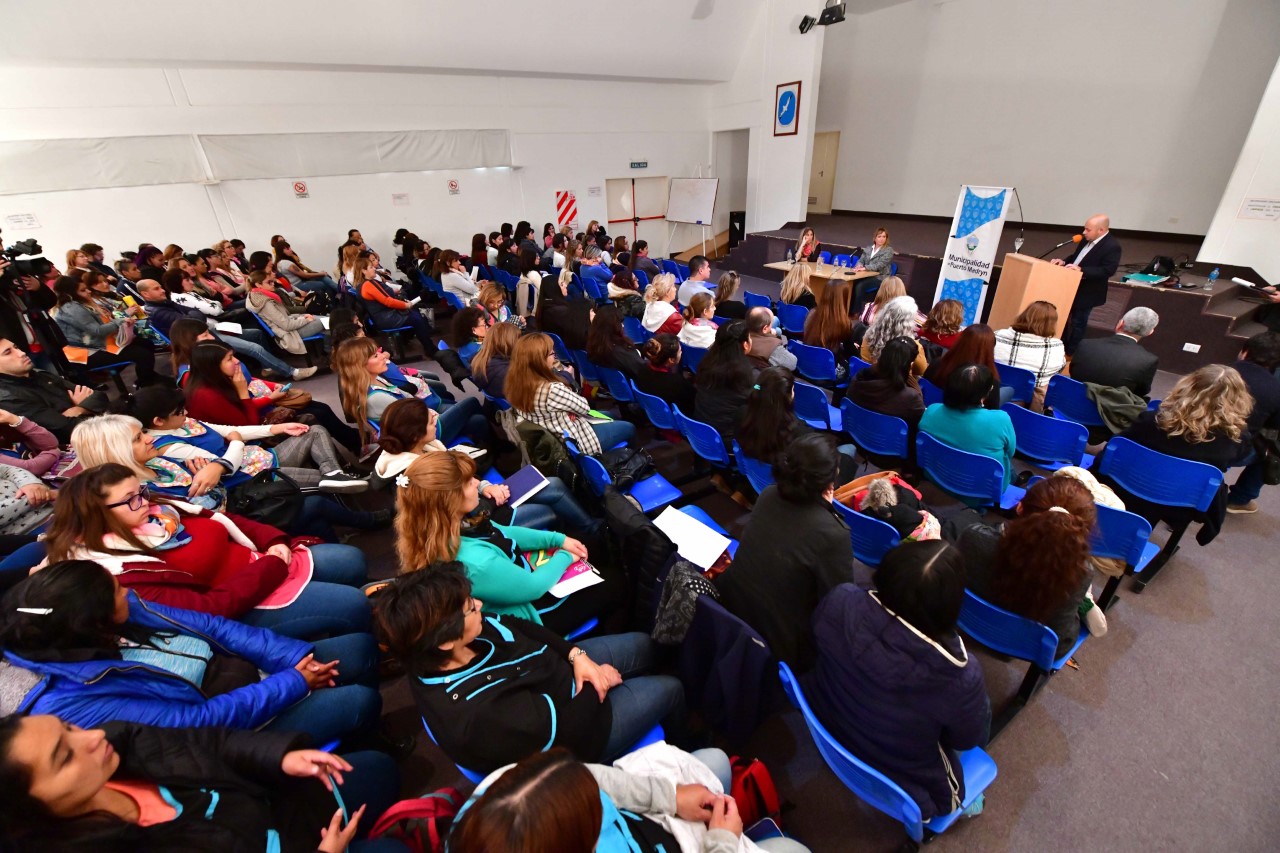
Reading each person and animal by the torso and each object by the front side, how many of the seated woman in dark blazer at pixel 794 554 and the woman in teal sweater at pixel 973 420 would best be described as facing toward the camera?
0

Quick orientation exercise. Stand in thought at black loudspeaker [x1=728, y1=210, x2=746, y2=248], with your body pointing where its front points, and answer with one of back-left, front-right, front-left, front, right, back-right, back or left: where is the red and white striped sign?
front-right

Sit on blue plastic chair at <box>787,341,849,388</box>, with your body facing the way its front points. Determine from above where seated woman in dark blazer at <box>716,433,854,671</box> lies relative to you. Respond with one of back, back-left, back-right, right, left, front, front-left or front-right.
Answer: back-right

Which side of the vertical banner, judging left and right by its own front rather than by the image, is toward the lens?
front

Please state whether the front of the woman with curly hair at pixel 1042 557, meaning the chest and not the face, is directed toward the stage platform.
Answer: yes

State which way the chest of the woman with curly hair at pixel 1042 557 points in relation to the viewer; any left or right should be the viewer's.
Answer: facing away from the viewer

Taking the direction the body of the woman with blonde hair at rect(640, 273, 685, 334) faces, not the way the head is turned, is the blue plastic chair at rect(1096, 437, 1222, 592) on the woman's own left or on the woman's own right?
on the woman's own right

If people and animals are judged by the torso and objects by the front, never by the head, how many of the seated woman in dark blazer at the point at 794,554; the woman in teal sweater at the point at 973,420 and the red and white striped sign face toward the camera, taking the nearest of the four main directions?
1

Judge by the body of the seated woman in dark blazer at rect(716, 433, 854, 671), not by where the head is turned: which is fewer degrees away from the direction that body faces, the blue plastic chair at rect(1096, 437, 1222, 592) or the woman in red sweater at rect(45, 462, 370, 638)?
the blue plastic chair

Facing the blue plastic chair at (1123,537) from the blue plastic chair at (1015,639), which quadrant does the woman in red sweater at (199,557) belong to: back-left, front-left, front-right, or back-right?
back-left

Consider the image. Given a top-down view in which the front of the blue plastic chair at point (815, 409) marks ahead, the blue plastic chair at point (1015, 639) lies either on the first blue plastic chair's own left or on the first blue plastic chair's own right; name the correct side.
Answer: on the first blue plastic chair's own right

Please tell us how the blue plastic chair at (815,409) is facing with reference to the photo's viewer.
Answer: facing away from the viewer and to the right of the viewer

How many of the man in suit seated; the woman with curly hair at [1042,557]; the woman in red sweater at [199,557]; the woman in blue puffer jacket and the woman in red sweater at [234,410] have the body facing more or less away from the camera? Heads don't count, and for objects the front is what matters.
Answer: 2

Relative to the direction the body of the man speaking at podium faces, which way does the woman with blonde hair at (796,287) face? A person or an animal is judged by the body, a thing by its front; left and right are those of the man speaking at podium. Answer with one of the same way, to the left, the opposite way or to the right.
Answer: the opposite way

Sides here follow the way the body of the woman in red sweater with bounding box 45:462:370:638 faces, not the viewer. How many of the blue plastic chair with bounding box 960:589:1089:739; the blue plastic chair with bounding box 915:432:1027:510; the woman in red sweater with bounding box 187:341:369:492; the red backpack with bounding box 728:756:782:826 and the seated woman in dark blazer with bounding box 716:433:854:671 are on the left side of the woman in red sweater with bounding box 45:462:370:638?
1

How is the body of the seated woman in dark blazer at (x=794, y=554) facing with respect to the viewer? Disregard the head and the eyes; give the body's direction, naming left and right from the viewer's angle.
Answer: facing away from the viewer and to the right of the viewer

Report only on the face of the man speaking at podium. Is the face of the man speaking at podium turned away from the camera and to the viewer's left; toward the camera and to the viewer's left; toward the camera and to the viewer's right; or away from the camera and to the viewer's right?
toward the camera and to the viewer's left

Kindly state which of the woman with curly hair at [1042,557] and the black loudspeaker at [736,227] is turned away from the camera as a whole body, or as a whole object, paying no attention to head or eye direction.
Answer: the woman with curly hair

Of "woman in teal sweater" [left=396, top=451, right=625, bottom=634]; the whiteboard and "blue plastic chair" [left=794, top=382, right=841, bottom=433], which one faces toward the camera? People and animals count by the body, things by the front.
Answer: the whiteboard

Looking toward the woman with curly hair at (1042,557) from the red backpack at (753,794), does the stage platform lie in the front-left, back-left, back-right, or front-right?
front-left

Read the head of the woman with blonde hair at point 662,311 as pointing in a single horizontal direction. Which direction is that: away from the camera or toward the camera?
away from the camera
